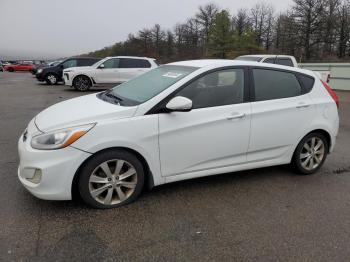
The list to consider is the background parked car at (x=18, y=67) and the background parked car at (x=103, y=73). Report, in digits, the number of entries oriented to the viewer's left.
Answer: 2

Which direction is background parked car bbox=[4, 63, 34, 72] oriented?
to the viewer's left

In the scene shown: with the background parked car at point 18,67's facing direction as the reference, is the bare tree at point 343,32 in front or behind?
behind

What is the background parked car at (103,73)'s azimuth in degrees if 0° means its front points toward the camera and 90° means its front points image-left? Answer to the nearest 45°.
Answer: approximately 90°

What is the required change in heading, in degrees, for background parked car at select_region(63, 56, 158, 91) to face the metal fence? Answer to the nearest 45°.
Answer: approximately 180°

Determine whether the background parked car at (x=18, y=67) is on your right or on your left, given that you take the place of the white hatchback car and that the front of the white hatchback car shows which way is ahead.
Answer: on your right

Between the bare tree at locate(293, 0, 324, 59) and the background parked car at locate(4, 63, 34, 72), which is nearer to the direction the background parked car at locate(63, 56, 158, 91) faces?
the background parked car

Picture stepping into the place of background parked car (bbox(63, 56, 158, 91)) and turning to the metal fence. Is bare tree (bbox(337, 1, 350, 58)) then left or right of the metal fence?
left

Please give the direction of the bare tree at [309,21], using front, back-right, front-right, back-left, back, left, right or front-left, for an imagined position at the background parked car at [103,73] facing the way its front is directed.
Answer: back-right

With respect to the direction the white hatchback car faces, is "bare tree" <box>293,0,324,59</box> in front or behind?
behind
